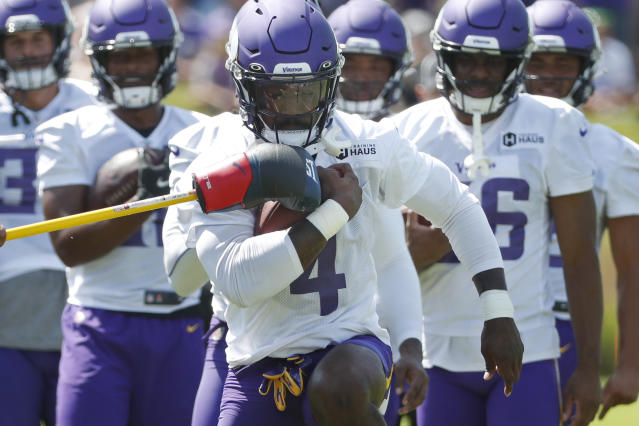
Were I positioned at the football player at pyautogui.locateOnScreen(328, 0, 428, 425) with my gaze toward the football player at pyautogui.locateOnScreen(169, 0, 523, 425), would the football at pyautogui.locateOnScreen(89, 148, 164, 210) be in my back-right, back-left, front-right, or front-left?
front-right

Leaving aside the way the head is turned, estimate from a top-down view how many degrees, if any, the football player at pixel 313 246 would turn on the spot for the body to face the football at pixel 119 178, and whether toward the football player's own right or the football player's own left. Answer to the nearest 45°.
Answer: approximately 135° to the football player's own right

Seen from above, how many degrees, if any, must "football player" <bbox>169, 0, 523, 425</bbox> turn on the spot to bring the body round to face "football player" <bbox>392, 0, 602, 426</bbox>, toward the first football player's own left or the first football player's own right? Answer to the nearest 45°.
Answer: approximately 135° to the first football player's own left

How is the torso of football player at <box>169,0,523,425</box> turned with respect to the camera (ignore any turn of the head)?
toward the camera

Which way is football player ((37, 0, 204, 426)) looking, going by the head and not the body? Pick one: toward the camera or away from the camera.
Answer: toward the camera

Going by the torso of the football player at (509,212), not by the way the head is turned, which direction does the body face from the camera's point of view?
toward the camera

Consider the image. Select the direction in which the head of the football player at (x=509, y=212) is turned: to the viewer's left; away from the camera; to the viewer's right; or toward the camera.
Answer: toward the camera

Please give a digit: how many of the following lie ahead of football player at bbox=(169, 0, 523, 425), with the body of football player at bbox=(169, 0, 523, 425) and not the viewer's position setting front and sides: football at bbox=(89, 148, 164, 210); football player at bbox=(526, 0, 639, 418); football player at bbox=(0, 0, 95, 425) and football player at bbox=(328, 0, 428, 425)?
0

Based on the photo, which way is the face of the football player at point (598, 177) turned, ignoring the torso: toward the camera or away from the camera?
toward the camera

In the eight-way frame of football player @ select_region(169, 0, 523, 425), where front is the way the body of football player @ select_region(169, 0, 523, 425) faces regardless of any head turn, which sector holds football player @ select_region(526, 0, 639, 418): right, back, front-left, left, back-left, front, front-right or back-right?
back-left

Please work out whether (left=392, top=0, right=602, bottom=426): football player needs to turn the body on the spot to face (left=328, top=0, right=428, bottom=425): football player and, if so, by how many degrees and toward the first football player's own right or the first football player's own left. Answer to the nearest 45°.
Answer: approximately 135° to the first football player's own right

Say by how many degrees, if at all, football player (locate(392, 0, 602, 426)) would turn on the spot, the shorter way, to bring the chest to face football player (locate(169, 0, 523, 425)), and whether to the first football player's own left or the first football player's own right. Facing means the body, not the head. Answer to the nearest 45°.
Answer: approximately 45° to the first football player's own right

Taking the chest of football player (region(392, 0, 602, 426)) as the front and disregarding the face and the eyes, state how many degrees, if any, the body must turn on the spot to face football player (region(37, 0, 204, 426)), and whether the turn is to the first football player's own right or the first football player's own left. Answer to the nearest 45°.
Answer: approximately 90° to the first football player's own right

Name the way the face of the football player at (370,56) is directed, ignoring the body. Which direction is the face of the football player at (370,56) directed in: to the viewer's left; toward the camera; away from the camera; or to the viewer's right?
toward the camera

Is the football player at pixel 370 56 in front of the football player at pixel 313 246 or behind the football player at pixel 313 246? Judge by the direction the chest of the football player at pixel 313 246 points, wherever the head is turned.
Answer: behind

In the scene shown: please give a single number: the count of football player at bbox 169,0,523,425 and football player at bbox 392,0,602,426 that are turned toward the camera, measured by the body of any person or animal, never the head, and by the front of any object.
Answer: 2

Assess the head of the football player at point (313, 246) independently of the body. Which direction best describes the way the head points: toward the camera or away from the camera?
toward the camera

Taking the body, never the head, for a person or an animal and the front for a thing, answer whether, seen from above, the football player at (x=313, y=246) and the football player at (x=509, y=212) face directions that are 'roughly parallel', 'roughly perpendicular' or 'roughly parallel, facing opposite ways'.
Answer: roughly parallel
